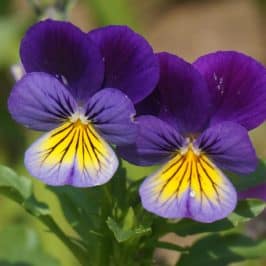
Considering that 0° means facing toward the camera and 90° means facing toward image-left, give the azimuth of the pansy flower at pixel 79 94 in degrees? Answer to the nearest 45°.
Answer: approximately 0°

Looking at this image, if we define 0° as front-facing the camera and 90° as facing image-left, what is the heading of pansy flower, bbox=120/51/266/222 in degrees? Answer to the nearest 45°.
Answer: approximately 0°

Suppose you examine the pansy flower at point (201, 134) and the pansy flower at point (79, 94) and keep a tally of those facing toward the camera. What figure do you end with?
2
